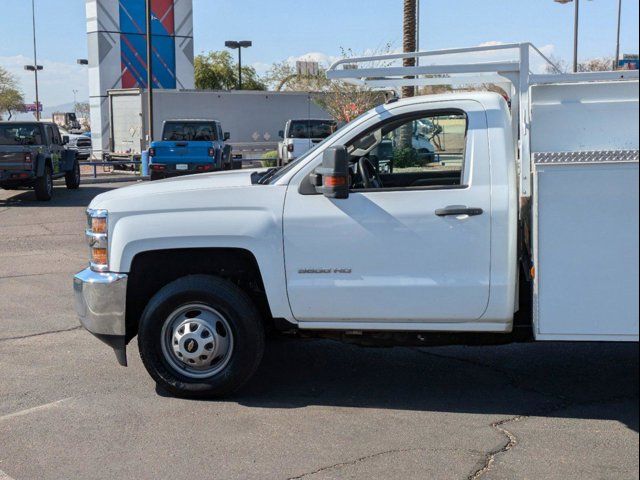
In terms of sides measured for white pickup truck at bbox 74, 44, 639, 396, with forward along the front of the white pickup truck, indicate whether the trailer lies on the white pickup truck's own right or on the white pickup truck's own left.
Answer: on the white pickup truck's own right

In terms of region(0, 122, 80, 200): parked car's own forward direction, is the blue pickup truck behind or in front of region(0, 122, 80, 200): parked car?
in front

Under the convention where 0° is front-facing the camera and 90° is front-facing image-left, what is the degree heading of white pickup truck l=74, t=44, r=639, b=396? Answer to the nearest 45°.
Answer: approximately 90°

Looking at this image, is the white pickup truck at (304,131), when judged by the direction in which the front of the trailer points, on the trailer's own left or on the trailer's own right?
on the trailer's own right

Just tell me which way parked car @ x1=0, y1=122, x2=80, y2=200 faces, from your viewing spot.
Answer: facing away from the viewer and to the right of the viewer

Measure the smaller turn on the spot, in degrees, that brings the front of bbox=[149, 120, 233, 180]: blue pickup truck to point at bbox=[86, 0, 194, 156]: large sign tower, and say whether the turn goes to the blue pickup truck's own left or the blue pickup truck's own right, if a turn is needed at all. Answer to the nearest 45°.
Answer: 0° — it already faces it

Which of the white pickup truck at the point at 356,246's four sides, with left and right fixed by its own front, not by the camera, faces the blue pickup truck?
right

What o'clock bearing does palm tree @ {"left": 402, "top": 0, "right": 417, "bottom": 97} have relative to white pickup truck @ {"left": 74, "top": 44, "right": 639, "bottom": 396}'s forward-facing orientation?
The palm tree is roughly at 3 o'clock from the white pickup truck.

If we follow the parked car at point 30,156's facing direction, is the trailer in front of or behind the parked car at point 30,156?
in front

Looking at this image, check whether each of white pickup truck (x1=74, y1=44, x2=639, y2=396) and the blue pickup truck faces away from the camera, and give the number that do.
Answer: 1

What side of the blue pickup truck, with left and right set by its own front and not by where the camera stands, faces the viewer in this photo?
back

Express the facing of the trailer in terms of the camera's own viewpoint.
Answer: facing away from the viewer and to the right of the viewer
